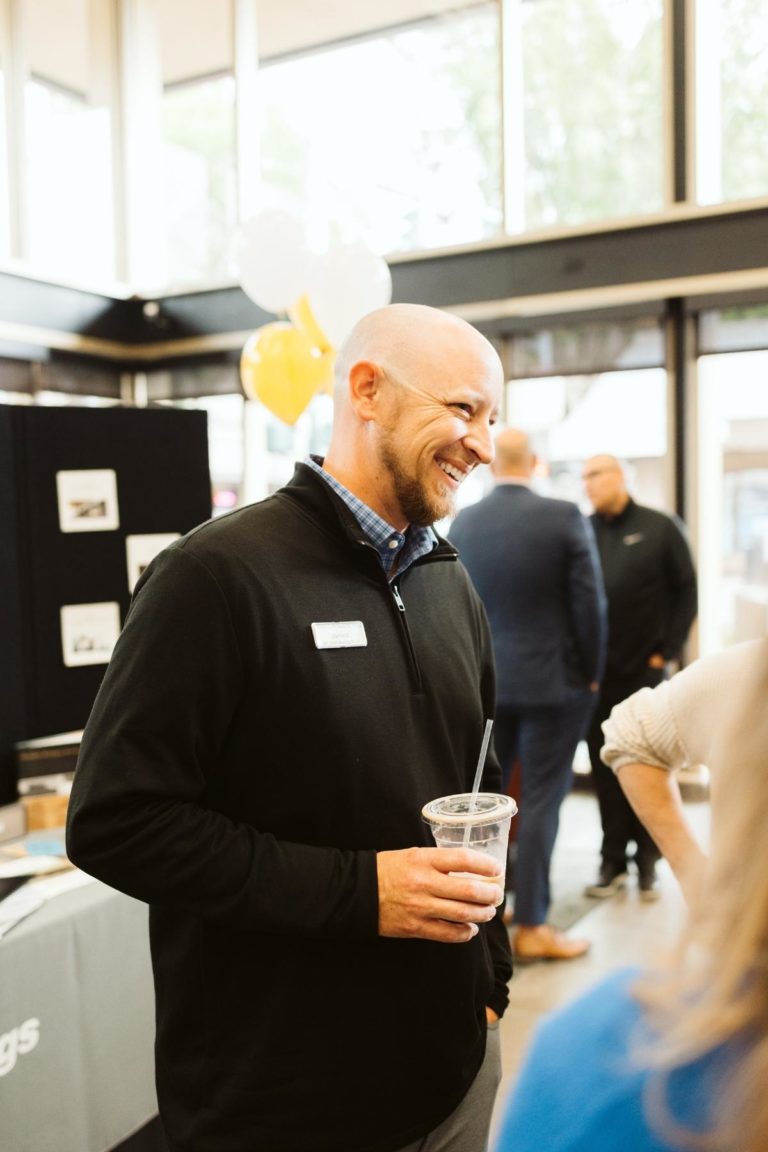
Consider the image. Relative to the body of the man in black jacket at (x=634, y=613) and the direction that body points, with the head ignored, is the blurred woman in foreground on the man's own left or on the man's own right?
on the man's own left

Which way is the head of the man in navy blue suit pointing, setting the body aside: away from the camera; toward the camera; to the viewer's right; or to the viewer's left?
away from the camera

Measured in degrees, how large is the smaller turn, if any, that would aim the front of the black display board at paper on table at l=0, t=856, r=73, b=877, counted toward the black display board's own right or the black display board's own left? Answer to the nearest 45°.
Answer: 0° — it already faces it

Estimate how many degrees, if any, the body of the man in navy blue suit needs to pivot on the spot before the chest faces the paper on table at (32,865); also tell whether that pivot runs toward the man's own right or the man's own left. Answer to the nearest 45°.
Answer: approximately 135° to the man's own left

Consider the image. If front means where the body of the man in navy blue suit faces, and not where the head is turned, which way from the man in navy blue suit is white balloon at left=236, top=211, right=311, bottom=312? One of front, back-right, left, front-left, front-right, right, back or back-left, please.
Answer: front-left

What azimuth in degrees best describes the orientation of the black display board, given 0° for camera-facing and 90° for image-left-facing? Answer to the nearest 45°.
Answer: approximately 0°

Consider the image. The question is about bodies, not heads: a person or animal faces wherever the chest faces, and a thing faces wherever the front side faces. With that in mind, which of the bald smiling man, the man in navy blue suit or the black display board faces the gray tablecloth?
the black display board

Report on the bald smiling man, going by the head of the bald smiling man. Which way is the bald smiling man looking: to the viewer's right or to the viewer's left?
to the viewer's right

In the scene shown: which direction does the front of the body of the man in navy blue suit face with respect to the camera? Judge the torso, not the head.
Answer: away from the camera
